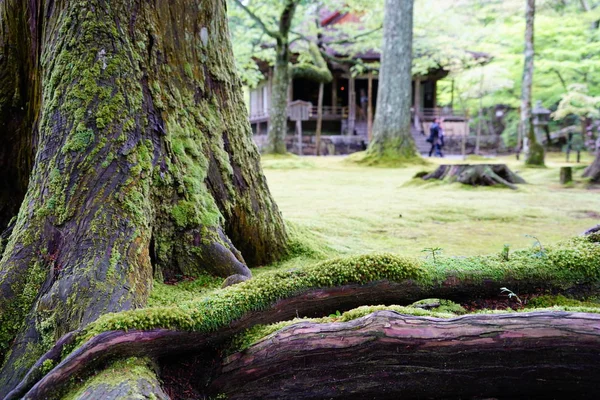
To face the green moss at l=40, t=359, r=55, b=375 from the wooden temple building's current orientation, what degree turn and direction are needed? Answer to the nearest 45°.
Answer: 0° — it already faces it

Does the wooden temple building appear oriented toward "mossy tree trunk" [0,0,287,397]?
yes

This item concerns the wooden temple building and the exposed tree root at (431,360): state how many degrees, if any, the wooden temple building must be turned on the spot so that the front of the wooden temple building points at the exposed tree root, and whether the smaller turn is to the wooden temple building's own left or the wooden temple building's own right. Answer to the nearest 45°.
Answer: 0° — it already faces it

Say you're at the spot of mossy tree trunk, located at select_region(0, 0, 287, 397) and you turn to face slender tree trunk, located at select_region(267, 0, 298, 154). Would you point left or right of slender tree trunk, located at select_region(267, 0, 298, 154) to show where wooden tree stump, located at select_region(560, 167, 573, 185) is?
right

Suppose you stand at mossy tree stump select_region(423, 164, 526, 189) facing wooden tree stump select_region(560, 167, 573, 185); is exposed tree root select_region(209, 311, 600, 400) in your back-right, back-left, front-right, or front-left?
back-right

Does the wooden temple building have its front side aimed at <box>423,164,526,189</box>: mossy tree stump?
yes

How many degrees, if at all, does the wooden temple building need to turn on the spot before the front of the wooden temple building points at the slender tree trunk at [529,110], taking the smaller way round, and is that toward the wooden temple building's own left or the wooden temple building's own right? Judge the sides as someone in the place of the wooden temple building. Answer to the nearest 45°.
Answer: approximately 45° to the wooden temple building's own left

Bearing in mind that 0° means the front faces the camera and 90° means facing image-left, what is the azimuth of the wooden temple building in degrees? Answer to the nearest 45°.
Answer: approximately 0°
